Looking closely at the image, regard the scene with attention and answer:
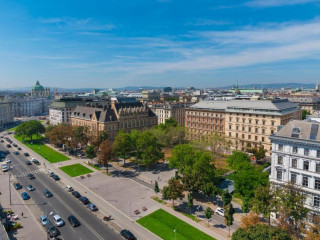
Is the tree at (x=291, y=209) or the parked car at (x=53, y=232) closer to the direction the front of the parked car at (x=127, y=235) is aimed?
the parked car

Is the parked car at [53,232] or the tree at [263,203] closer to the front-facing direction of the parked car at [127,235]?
the parked car

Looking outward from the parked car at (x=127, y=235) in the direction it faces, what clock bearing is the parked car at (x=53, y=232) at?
the parked car at (x=53, y=232) is roughly at 11 o'clock from the parked car at (x=127, y=235).

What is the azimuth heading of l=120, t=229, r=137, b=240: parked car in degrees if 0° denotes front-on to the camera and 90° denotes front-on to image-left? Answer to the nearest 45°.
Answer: approximately 135°

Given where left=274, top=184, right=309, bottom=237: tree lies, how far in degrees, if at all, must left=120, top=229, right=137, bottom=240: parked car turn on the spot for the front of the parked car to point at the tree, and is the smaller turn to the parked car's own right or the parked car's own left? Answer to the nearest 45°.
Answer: approximately 135° to the parked car's own right

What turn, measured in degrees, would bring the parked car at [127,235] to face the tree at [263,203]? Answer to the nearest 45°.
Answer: approximately 135° to its right
